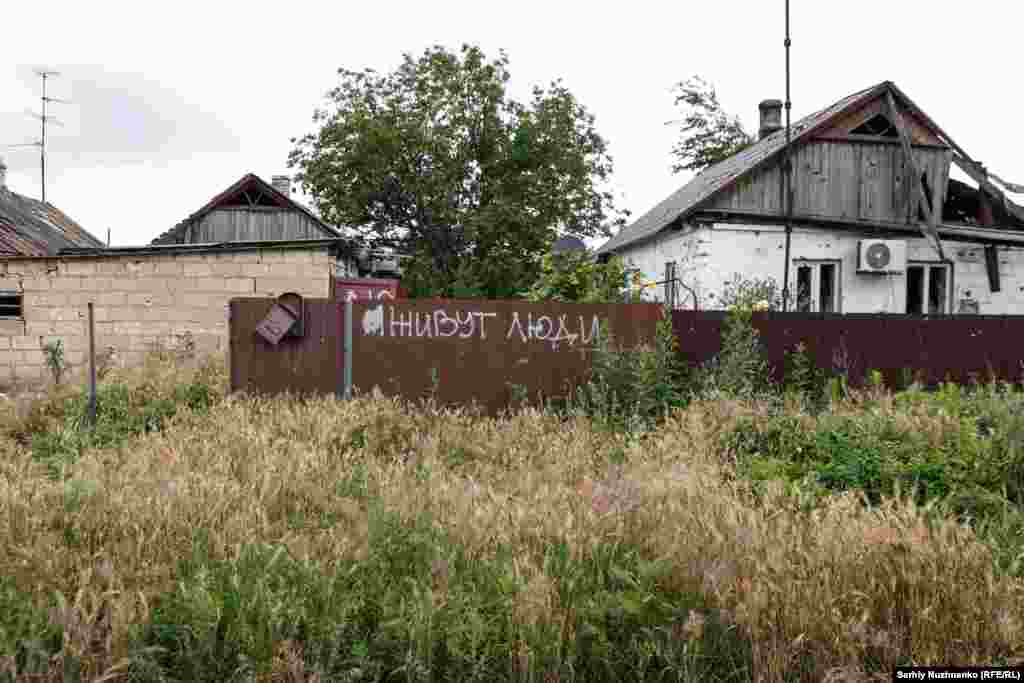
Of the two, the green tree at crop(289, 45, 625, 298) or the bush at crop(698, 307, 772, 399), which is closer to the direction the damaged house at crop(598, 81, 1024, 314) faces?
the bush

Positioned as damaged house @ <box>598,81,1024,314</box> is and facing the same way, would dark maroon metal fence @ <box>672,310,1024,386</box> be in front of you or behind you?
in front

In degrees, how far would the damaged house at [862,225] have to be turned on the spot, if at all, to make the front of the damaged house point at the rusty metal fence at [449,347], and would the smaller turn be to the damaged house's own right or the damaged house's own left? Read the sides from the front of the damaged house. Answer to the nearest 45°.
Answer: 0° — it already faces it

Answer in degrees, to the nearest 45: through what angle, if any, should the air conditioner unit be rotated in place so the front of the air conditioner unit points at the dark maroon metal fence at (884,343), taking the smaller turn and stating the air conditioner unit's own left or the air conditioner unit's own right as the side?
0° — it already faces it

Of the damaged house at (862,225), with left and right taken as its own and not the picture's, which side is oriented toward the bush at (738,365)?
front

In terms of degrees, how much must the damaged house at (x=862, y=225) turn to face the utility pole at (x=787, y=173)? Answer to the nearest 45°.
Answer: approximately 45° to its right

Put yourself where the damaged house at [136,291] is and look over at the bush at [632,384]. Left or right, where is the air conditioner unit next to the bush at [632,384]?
left

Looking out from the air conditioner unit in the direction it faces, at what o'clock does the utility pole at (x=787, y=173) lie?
The utility pole is roughly at 2 o'clock from the air conditioner unit.

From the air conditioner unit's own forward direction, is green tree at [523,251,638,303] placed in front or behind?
in front

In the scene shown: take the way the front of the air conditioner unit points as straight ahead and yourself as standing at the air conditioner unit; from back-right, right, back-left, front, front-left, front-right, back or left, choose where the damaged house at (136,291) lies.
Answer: front-right

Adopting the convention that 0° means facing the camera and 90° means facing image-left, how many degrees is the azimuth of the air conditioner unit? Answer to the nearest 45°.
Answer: approximately 0°

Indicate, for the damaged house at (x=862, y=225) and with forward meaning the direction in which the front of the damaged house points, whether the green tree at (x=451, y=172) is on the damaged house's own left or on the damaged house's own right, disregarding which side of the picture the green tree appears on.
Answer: on the damaged house's own right

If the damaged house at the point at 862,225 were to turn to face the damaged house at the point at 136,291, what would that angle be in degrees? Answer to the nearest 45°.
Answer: approximately 45° to its right

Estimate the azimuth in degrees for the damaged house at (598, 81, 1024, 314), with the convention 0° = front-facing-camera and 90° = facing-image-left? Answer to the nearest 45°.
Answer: approximately 0°

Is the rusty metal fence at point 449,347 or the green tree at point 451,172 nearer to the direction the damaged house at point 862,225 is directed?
the rusty metal fence
